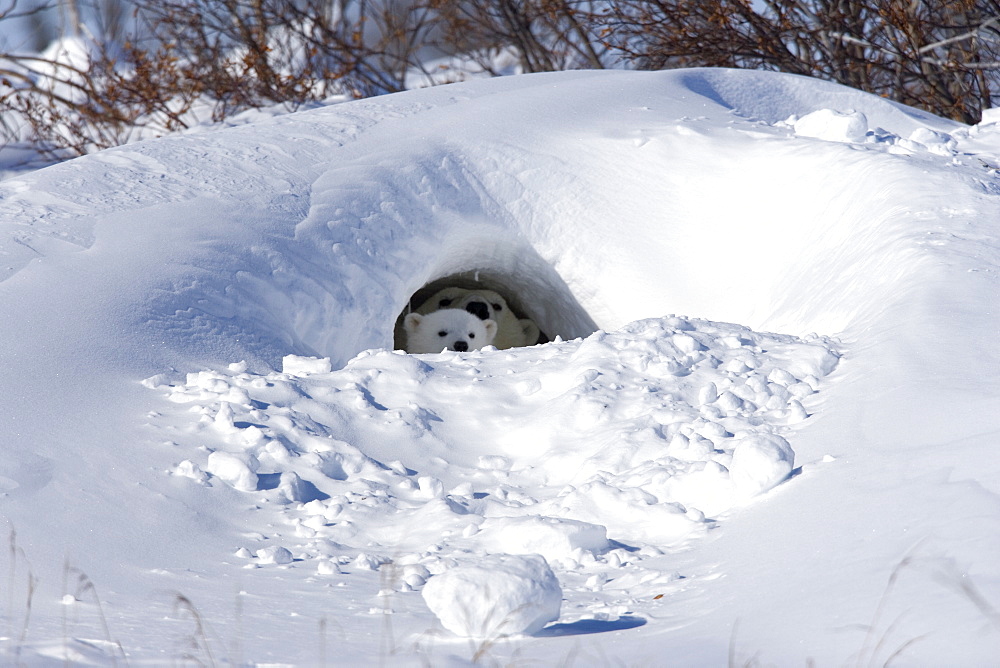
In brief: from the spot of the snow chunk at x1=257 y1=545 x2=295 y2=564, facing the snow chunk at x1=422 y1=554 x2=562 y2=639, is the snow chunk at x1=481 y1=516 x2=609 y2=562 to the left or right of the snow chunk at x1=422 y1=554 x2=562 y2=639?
left

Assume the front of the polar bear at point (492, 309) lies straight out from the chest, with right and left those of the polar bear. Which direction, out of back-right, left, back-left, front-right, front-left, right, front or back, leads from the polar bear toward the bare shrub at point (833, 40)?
back-left

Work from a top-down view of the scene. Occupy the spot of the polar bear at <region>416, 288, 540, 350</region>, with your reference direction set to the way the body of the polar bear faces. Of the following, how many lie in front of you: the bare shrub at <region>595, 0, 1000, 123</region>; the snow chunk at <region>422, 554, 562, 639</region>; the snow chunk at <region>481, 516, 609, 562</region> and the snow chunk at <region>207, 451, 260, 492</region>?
3

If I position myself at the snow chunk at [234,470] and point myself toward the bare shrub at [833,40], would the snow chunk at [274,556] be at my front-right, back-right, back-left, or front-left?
back-right

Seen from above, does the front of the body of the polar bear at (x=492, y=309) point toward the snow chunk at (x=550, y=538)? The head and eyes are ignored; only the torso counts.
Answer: yes

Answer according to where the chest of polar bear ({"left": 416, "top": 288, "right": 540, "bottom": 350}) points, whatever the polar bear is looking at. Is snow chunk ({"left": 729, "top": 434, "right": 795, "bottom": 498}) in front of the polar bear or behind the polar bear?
in front

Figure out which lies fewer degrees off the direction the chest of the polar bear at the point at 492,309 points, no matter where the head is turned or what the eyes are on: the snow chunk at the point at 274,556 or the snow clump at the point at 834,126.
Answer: the snow chunk

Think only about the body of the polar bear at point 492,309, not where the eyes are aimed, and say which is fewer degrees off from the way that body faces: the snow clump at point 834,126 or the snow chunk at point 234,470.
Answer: the snow chunk

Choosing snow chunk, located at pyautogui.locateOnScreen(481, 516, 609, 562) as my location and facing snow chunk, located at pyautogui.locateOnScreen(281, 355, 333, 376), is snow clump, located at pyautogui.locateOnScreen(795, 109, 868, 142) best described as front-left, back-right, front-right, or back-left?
front-right

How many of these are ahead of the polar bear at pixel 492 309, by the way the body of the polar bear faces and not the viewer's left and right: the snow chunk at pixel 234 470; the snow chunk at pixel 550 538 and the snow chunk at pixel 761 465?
3

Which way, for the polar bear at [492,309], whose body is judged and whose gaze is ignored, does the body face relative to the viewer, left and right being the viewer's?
facing the viewer

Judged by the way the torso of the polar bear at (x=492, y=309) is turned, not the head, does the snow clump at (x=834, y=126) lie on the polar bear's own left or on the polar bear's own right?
on the polar bear's own left

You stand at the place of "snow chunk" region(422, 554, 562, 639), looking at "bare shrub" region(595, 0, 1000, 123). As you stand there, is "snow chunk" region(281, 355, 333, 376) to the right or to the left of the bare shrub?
left

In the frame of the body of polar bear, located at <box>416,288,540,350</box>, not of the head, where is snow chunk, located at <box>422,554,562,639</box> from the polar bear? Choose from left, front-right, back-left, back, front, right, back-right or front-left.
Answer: front

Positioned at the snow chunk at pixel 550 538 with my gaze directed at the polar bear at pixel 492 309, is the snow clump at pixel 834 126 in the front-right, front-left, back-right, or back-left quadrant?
front-right
